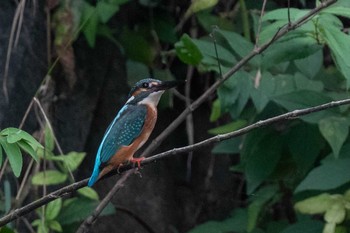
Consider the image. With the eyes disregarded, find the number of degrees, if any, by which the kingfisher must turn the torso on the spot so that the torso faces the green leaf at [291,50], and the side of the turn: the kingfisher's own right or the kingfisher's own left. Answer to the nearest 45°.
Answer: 0° — it already faces it

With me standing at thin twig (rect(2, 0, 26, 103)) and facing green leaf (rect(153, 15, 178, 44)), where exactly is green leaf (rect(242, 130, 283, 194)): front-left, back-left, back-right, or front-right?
front-right

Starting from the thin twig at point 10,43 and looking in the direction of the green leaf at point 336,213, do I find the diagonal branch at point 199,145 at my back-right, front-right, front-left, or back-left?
front-right

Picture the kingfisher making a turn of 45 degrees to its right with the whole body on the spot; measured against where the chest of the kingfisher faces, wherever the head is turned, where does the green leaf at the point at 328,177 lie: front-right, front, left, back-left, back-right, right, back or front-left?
front-left

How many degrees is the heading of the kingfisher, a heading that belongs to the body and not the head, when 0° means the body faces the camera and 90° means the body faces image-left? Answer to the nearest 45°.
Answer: approximately 270°

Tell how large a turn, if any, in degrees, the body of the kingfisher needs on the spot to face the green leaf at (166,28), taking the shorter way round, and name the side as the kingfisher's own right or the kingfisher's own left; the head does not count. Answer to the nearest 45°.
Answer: approximately 90° to the kingfisher's own left

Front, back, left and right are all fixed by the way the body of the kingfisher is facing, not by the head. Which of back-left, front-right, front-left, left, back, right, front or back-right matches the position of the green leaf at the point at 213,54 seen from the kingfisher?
front-left

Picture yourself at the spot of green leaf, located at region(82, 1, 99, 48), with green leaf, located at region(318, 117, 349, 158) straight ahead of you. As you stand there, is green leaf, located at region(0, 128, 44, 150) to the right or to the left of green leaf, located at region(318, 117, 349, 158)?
right

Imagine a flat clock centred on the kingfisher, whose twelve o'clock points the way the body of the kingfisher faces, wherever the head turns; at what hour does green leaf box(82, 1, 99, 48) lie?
The green leaf is roughly at 9 o'clock from the kingfisher.

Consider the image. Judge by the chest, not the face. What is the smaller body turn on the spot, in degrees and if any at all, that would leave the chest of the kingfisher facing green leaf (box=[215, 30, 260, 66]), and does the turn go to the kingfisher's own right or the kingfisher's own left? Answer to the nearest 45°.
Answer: approximately 45° to the kingfisher's own left

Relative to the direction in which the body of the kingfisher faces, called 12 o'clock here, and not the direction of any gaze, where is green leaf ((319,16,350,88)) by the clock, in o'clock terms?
The green leaf is roughly at 12 o'clock from the kingfisher.
